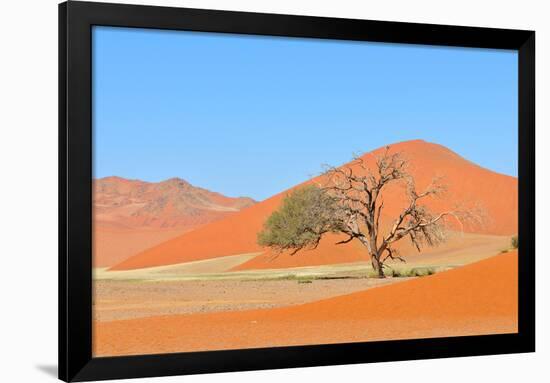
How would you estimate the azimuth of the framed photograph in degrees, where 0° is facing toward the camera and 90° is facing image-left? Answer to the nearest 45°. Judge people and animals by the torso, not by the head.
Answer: approximately 315°
